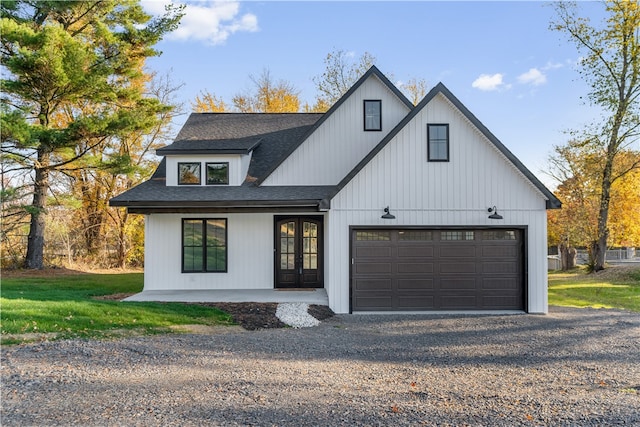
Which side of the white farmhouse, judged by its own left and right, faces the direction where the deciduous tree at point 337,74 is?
back

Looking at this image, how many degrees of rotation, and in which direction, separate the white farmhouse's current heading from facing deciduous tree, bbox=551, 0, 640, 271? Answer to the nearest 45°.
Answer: approximately 135° to its left

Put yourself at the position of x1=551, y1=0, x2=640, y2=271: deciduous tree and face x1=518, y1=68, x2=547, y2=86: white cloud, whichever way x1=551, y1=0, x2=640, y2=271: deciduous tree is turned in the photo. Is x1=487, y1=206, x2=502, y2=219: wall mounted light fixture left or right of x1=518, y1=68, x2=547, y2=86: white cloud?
left

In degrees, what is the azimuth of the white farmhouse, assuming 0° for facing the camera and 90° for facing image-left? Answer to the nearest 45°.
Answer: approximately 0°

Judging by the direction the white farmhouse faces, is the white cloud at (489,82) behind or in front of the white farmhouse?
behind

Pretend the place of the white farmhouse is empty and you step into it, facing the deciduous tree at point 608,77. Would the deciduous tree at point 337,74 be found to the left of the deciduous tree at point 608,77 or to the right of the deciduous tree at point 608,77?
left

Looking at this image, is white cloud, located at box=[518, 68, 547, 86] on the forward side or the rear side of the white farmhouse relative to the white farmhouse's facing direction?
on the rear side
